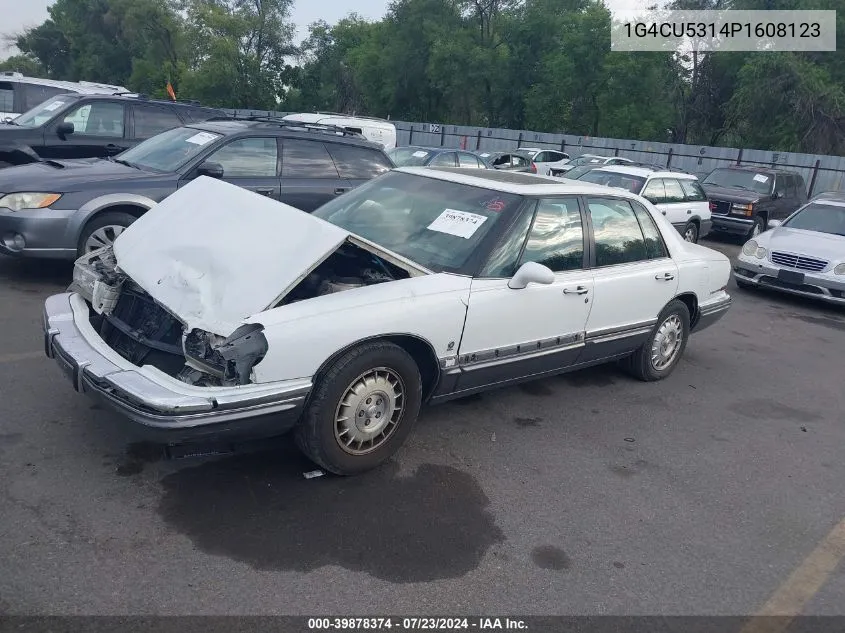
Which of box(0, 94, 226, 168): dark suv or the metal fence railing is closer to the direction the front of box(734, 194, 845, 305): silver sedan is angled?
the dark suv

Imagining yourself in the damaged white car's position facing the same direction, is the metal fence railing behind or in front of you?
behind

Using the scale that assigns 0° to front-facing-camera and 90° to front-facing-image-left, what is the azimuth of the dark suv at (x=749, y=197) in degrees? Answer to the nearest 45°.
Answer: approximately 45°

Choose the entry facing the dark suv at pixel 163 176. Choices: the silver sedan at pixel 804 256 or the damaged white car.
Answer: the silver sedan

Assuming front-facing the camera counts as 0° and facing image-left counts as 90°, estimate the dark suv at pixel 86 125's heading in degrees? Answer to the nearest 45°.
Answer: approximately 45°

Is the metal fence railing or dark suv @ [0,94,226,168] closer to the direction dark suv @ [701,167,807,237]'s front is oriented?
the dark suv

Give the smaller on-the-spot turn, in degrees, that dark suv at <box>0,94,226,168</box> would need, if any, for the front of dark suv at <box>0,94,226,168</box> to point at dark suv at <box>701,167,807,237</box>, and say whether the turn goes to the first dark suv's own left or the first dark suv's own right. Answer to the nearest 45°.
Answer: approximately 135° to the first dark suv's own left

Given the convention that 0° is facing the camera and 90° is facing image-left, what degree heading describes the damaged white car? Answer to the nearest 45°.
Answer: approximately 45°

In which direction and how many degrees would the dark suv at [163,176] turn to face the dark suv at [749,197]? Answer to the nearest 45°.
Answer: approximately 180°

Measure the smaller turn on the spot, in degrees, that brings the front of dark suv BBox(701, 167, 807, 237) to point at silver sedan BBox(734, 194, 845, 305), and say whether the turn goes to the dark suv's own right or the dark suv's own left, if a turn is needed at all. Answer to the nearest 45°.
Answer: approximately 45° to the dark suv's own left

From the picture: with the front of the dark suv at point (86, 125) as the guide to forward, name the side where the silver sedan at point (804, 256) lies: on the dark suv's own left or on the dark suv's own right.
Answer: on the dark suv's own left

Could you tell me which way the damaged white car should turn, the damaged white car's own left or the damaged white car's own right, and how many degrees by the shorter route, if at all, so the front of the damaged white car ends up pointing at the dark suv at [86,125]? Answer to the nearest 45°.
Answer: approximately 90° to the damaged white car's own right
